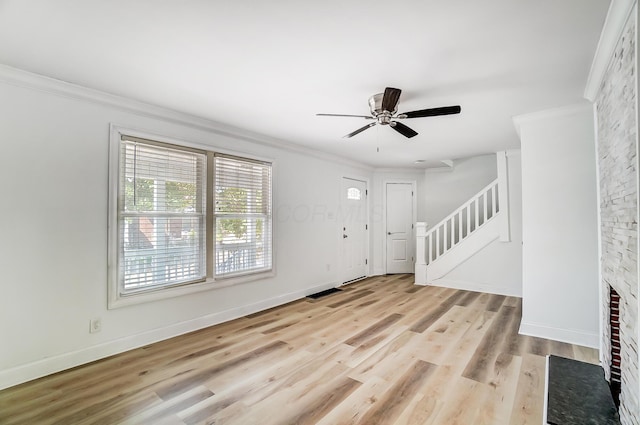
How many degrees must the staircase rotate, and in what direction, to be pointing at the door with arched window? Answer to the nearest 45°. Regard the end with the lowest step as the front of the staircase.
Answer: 0° — it already faces it

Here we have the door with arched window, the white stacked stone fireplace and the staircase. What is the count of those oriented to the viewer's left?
2

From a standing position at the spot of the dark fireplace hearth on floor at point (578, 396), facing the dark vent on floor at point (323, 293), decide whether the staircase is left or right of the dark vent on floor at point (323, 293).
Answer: right

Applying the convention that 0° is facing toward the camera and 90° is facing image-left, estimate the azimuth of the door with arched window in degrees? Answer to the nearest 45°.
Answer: approximately 315°

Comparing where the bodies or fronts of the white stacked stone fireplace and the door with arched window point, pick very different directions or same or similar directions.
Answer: very different directions

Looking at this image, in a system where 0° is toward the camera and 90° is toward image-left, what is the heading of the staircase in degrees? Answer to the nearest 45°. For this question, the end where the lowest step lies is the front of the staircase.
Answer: approximately 90°

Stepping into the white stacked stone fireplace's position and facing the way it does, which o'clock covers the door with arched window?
The door with arched window is roughly at 1 o'clock from the white stacked stone fireplace.

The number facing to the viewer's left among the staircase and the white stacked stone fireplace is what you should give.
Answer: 2

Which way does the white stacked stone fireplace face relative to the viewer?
to the viewer's left

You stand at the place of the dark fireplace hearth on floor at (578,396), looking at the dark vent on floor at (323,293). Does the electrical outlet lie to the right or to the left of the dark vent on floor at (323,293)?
left
